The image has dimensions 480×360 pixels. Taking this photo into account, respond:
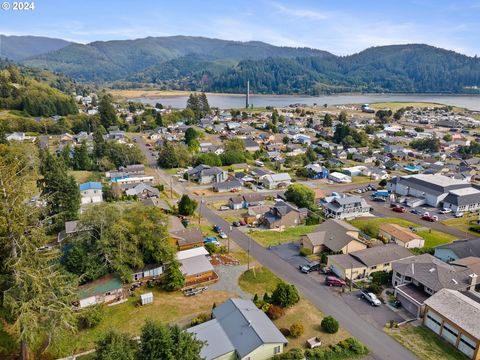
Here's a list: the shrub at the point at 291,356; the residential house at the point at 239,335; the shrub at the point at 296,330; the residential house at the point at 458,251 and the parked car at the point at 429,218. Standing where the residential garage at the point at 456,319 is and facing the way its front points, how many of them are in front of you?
3

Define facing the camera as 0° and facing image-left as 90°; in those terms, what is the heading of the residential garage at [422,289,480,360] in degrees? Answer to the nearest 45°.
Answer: approximately 45°

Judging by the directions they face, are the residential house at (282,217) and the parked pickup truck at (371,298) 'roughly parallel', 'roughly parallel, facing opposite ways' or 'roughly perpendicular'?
roughly perpendicular

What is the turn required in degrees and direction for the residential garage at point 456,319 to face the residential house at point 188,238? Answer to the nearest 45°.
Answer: approximately 45° to its right

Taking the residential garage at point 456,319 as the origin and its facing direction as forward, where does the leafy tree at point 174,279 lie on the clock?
The leafy tree is roughly at 1 o'clock from the residential garage.

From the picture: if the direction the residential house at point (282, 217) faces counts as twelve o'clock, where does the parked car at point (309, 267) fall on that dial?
The parked car is roughly at 10 o'clock from the residential house.

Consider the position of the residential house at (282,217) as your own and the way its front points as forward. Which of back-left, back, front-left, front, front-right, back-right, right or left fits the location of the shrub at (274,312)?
front-left

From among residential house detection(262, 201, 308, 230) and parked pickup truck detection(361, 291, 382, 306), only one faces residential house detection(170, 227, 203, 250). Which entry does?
residential house detection(262, 201, 308, 230)

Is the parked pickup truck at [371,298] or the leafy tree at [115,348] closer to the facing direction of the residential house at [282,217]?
the leafy tree

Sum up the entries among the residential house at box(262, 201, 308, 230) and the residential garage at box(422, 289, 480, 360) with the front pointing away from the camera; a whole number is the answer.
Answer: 0

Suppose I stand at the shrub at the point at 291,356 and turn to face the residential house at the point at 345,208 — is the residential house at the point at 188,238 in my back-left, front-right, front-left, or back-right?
front-left

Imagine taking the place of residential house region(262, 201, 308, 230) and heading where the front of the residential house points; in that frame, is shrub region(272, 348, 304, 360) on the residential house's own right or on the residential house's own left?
on the residential house's own left

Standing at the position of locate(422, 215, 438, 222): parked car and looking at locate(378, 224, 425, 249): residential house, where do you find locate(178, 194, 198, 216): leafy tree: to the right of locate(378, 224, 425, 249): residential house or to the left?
right

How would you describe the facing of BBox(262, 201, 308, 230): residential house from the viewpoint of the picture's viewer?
facing the viewer and to the left of the viewer
